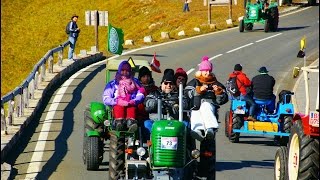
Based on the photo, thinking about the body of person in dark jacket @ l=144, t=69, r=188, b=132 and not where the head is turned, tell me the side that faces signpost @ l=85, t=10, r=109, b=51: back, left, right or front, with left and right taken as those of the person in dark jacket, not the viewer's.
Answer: back

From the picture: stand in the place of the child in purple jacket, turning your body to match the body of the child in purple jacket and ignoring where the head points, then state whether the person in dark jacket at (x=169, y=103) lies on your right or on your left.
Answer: on your left

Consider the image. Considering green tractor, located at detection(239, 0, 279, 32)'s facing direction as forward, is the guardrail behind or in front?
in front

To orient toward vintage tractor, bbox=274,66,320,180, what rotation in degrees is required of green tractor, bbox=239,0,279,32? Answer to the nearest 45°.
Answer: approximately 45° to its left
